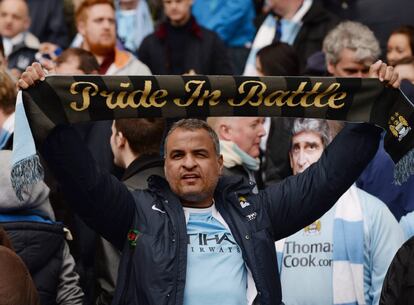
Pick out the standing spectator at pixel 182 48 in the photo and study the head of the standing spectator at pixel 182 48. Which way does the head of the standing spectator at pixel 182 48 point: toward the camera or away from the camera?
toward the camera

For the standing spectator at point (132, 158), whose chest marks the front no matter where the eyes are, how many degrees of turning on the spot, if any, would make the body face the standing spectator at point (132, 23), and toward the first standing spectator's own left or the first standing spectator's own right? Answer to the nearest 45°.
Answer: approximately 45° to the first standing spectator's own right

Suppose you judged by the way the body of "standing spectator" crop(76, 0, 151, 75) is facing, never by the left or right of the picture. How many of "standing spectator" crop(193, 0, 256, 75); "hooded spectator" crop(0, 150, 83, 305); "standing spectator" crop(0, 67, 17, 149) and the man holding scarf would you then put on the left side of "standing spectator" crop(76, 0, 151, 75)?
1

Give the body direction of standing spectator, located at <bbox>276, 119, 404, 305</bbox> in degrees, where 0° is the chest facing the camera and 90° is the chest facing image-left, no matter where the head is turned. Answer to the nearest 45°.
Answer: approximately 45°

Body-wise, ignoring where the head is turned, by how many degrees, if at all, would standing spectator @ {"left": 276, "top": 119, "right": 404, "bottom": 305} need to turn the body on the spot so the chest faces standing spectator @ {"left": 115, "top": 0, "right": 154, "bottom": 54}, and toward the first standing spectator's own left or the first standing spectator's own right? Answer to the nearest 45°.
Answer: approximately 90° to the first standing spectator's own right

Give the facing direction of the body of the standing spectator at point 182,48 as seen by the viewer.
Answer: toward the camera

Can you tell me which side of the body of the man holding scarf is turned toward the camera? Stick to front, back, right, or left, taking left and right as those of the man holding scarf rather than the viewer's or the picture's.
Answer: front
